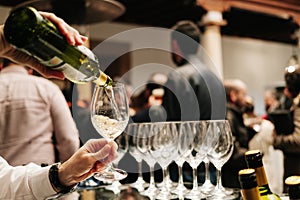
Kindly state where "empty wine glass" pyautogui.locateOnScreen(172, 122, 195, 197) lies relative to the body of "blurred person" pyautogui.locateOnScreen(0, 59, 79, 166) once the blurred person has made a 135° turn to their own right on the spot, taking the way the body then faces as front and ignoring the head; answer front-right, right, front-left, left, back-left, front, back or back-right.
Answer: front

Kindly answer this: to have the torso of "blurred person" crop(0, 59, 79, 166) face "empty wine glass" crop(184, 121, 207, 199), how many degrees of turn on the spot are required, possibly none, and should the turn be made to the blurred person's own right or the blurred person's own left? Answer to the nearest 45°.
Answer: approximately 135° to the blurred person's own right

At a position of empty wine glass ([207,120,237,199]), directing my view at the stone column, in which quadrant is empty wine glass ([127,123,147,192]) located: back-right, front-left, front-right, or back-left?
front-left

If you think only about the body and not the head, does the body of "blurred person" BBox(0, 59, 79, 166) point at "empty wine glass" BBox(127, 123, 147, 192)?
no

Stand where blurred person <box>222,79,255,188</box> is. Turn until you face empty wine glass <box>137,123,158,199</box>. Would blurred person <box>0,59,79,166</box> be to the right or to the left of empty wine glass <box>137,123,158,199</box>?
right

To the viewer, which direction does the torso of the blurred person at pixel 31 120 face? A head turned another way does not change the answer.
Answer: away from the camera
